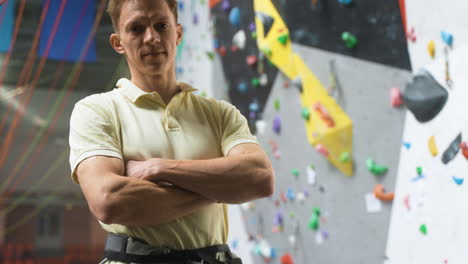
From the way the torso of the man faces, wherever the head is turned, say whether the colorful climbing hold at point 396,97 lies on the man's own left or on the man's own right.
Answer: on the man's own left

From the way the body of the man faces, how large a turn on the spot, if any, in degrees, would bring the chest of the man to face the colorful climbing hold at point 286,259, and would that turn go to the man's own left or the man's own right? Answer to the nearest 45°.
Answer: approximately 135° to the man's own left

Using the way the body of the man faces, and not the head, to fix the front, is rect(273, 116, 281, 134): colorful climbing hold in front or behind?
behind

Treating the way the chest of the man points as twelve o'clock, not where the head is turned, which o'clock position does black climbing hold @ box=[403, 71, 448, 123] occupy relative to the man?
The black climbing hold is roughly at 8 o'clock from the man.

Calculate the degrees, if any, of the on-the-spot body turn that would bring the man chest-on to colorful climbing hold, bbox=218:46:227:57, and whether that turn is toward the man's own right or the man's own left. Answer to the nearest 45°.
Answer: approximately 180°

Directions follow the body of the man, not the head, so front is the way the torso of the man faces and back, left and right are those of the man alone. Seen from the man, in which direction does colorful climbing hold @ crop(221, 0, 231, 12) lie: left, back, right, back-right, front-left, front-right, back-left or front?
back

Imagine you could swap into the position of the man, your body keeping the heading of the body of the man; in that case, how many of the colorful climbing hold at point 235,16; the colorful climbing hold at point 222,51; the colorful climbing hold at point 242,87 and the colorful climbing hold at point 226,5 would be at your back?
4

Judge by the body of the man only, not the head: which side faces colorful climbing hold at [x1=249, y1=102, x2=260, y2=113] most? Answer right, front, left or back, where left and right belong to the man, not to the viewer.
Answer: back

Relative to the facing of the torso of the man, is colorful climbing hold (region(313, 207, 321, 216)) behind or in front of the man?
behind

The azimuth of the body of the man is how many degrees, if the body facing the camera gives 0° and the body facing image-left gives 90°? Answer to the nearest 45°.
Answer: approximately 0°
